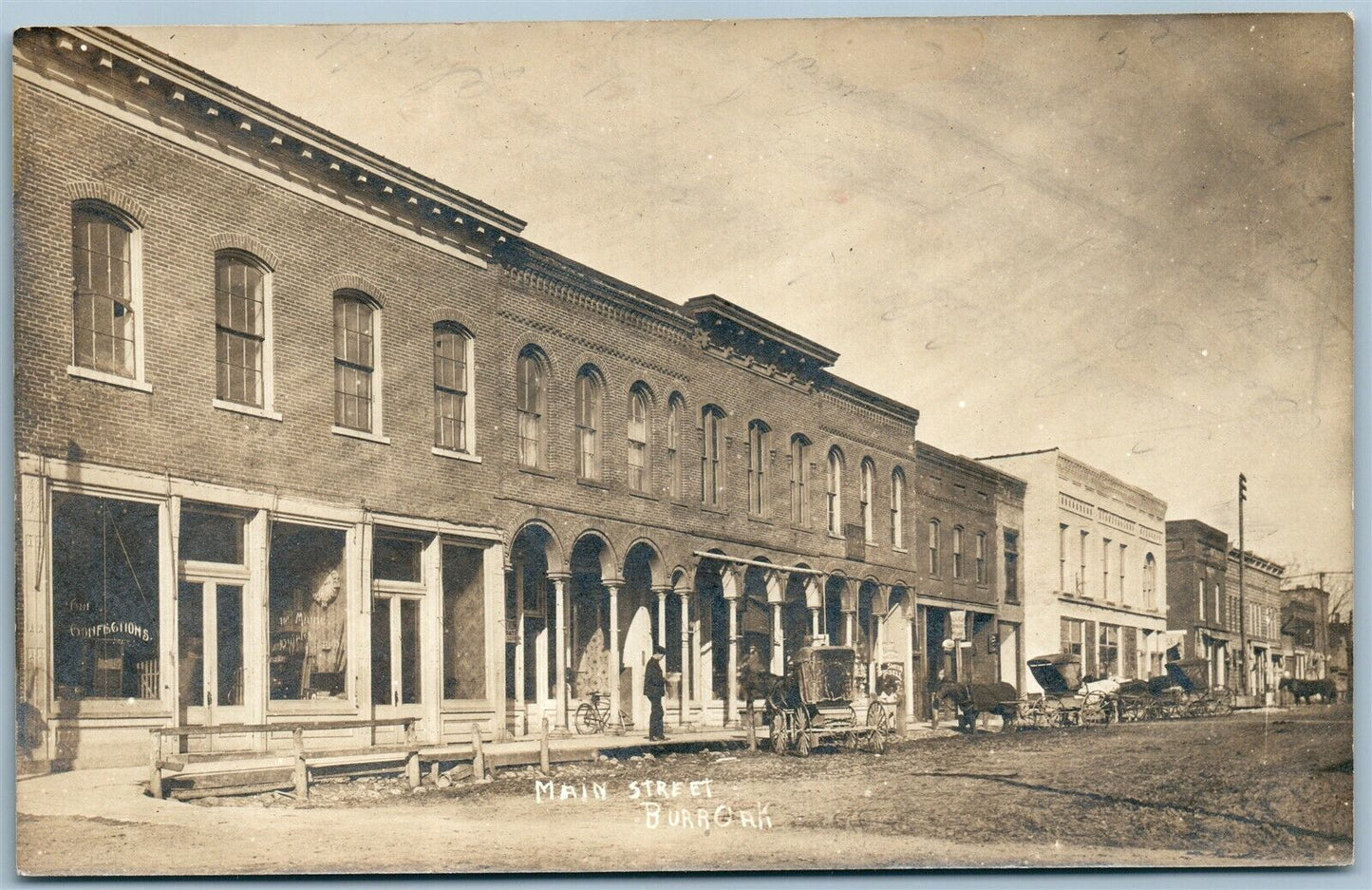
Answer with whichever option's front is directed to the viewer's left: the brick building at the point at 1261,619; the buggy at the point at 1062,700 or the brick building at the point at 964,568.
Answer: the buggy

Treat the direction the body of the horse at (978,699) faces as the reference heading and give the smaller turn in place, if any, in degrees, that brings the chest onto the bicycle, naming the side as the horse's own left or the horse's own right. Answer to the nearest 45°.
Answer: approximately 45° to the horse's own left

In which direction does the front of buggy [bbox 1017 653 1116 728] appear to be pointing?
to the viewer's left

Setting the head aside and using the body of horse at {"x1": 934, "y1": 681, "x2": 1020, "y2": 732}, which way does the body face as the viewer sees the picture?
to the viewer's left

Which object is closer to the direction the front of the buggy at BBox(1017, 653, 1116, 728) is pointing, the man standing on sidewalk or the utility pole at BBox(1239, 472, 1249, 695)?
the man standing on sidewalk
